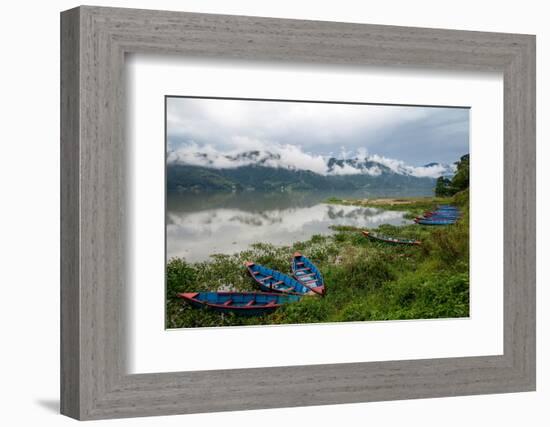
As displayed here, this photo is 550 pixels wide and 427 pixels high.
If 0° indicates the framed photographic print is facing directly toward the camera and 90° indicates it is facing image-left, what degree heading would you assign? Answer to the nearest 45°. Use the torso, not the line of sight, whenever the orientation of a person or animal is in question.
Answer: approximately 315°
